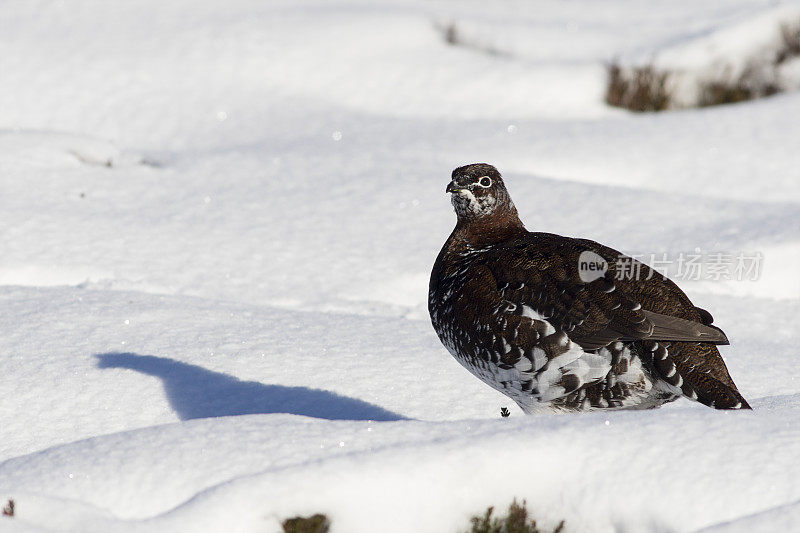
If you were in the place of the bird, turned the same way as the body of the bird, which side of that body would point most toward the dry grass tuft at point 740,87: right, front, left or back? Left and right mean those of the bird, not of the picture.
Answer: right

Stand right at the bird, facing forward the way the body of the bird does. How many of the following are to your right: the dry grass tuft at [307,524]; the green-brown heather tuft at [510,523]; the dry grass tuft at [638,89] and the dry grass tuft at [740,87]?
2

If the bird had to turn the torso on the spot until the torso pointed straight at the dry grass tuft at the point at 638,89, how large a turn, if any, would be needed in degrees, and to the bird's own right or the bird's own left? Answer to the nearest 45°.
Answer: approximately 90° to the bird's own right

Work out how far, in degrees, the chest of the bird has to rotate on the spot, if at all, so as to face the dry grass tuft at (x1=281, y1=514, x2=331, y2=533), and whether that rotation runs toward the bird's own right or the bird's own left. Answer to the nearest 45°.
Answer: approximately 45° to the bird's own left

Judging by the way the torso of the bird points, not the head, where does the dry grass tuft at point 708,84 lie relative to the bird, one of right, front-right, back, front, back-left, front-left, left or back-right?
right

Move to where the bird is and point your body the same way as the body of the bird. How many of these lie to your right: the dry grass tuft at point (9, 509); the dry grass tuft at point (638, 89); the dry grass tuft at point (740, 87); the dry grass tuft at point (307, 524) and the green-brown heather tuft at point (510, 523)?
2

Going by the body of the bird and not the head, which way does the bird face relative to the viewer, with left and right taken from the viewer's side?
facing to the left of the viewer

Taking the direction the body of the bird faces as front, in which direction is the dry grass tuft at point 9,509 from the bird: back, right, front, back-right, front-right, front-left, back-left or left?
front-left
